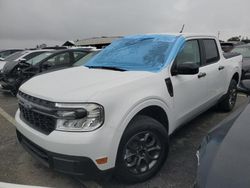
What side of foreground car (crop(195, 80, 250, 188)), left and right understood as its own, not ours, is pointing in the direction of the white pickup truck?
right

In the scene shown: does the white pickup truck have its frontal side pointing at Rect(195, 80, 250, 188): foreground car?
no

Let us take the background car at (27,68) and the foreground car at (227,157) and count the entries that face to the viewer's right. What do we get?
0

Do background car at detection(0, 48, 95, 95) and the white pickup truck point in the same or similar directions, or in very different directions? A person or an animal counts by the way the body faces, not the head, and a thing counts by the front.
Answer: same or similar directions

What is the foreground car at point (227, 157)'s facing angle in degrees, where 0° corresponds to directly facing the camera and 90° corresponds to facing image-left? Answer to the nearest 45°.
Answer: approximately 45°

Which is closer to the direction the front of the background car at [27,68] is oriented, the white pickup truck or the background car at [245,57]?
the white pickup truck

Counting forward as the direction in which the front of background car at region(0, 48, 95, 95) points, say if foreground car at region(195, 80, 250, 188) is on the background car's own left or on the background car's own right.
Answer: on the background car's own left

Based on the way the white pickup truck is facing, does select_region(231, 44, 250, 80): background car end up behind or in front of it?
behind

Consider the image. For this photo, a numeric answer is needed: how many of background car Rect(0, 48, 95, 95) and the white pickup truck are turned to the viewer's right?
0

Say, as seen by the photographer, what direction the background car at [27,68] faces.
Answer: facing the viewer and to the left of the viewer

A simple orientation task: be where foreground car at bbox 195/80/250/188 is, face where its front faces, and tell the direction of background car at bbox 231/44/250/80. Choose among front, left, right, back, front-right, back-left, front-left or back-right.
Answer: back-right

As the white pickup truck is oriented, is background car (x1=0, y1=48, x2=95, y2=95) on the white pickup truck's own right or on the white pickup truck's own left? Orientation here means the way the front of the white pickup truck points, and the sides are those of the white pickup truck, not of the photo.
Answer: on the white pickup truck's own right

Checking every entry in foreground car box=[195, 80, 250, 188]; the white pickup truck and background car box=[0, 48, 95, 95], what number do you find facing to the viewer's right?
0
